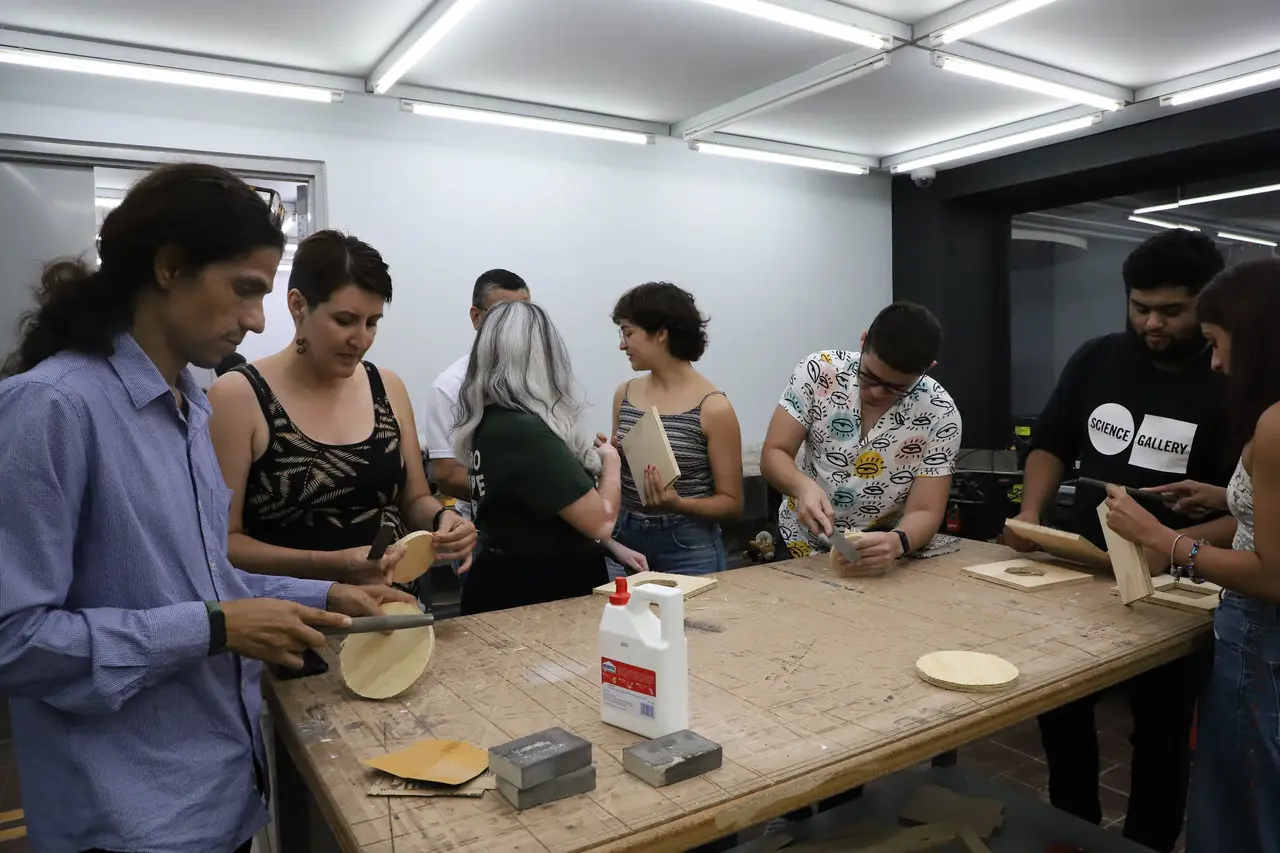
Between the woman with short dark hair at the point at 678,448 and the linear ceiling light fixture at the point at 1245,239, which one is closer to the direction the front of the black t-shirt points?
the woman with short dark hair

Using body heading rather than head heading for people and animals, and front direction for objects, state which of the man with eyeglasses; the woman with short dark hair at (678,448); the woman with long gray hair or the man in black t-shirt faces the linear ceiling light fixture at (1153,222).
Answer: the woman with long gray hair

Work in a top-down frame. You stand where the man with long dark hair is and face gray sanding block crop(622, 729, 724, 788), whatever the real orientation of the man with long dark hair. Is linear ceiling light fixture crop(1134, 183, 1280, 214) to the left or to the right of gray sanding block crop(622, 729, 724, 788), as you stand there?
left

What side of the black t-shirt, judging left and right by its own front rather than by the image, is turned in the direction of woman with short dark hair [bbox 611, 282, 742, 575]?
right

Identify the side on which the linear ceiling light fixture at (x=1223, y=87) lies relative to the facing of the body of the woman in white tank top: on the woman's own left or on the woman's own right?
on the woman's own right

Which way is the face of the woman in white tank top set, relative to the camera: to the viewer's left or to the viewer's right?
to the viewer's left

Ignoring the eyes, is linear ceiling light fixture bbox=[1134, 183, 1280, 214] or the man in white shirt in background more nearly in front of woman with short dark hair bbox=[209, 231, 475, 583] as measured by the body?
the linear ceiling light fixture

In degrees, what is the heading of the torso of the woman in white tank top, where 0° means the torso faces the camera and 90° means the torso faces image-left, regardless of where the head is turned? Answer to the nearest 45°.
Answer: approximately 90°

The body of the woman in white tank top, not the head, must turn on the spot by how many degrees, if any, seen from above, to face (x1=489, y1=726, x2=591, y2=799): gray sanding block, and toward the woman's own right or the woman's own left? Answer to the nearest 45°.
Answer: approximately 45° to the woman's own left

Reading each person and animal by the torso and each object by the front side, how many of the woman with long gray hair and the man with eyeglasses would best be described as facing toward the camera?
1
